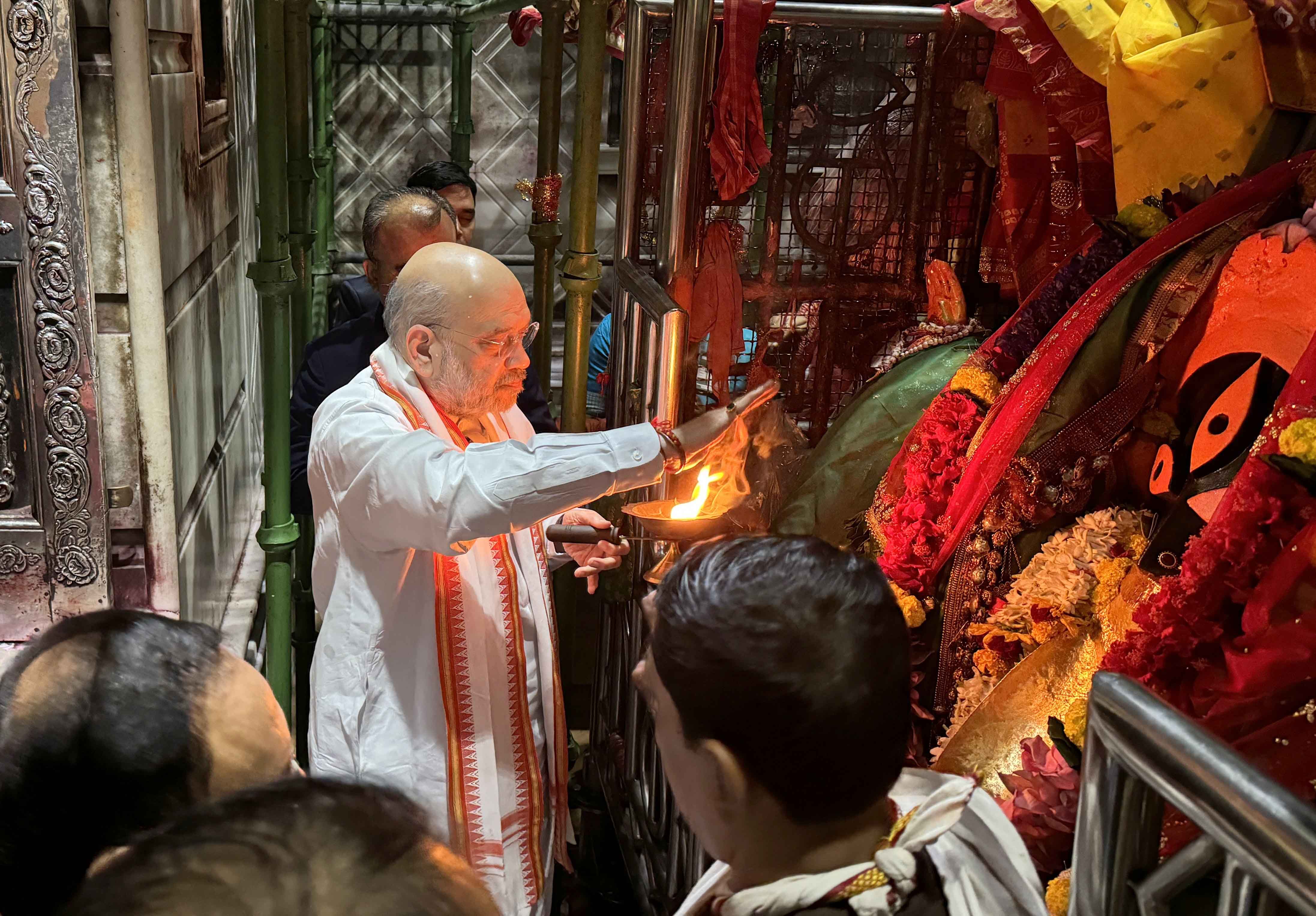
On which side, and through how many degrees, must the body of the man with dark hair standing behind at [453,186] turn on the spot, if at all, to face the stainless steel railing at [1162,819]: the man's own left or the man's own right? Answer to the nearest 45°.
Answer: approximately 45° to the man's own right

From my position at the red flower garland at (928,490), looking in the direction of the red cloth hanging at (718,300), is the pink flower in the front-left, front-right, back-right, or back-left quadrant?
back-left

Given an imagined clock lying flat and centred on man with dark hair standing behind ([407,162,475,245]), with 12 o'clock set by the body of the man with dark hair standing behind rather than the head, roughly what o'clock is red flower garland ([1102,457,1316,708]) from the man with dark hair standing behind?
The red flower garland is roughly at 1 o'clock from the man with dark hair standing behind.

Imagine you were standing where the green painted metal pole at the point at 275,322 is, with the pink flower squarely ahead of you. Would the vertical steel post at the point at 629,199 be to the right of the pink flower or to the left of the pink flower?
left

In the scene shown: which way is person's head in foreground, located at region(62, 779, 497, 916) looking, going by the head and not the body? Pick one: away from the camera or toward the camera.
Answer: away from the camera

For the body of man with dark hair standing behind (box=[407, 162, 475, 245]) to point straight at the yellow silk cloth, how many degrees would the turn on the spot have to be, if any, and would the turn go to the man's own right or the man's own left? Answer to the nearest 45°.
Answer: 0° — they already face it

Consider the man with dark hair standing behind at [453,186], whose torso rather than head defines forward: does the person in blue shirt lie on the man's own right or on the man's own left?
on the man's own left

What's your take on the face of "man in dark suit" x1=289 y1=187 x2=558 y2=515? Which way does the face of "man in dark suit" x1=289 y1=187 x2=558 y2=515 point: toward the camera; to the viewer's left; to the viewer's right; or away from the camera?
to the viewer's right

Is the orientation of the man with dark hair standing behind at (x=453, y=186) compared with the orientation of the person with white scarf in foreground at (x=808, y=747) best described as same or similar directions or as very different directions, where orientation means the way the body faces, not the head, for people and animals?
very different directions
